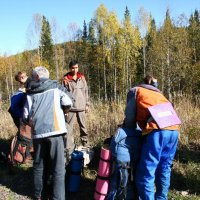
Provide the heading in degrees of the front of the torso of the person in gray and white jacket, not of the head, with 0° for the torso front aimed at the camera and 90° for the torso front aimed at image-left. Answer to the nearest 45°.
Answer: approximately 180°

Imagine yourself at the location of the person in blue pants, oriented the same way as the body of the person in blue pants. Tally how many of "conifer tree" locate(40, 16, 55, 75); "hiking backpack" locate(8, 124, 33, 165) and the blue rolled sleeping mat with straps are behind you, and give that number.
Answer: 0

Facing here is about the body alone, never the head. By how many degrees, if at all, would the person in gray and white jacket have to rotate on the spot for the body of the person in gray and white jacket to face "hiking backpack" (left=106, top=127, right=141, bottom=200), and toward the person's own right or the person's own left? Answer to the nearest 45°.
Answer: approximately 135° to the person's own right

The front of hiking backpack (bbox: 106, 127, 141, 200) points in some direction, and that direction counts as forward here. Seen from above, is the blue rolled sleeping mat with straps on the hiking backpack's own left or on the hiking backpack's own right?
on the hiking backpack's own right

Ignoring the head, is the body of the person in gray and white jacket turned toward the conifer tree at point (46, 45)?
yes

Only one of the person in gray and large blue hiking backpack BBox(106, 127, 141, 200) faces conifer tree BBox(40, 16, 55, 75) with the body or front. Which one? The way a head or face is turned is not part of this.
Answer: the person in gray and white jacket

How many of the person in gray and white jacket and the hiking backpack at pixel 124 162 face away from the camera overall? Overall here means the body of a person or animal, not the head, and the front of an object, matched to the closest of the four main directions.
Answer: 1

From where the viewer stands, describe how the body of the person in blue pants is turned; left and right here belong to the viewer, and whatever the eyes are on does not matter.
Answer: facing away from the viewer and to the left of the viewer

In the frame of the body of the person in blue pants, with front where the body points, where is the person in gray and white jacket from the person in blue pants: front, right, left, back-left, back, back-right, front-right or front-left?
front-left

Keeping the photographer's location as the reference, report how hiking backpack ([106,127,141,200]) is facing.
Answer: facing the viewer and to the left of the viewer

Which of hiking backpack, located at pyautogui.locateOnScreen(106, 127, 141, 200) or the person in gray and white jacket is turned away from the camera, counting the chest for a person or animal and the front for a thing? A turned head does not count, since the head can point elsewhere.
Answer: the person in gray and white jacket
